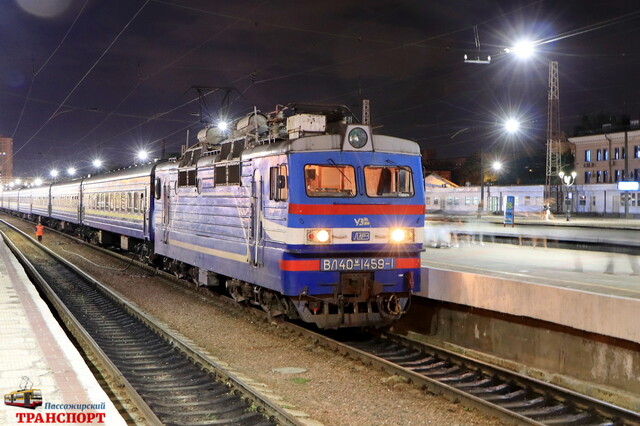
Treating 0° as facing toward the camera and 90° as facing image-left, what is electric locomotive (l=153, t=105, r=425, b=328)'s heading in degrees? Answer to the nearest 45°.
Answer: approximately 315°

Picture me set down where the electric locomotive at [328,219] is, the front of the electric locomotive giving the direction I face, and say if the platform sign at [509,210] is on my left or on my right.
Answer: on my left

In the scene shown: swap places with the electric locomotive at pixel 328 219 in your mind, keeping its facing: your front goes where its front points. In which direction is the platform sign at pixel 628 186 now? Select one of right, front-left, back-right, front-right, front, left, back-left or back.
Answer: left
